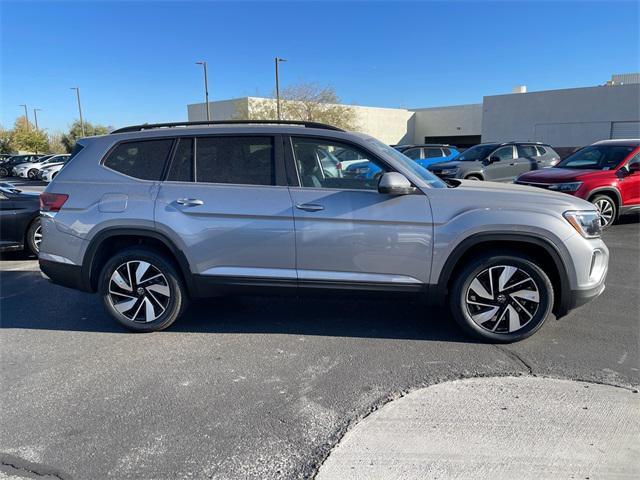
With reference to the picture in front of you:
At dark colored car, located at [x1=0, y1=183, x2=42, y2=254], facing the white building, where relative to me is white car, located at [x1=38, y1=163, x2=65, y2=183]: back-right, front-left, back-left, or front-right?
front-left

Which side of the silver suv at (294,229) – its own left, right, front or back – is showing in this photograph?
right

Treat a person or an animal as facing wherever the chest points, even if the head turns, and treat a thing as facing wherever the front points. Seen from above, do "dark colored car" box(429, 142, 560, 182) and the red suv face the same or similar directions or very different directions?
same or similar directions

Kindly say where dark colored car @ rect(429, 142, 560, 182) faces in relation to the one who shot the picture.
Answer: facing the viewer and to the left of the viewer

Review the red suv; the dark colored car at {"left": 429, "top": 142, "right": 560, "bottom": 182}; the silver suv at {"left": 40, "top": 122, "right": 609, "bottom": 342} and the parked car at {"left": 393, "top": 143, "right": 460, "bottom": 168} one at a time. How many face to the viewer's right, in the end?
1

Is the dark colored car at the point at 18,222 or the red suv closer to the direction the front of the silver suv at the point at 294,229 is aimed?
the red suv

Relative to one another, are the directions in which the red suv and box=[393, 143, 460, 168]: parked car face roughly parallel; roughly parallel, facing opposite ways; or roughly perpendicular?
roughly parallel

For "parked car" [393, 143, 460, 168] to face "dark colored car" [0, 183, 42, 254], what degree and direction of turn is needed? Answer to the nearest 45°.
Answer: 0° — it already faces it

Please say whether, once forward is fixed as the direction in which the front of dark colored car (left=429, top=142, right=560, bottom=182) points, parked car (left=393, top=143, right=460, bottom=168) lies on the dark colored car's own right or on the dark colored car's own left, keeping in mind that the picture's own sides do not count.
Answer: on the dark colored car's own right

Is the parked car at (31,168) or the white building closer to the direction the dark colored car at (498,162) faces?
the parked car

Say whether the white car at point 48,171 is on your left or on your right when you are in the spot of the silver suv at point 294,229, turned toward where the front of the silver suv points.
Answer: on your left

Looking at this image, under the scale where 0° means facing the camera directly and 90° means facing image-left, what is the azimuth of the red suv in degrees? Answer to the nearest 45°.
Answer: approximately 45°

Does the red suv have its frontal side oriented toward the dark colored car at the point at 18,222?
yes
